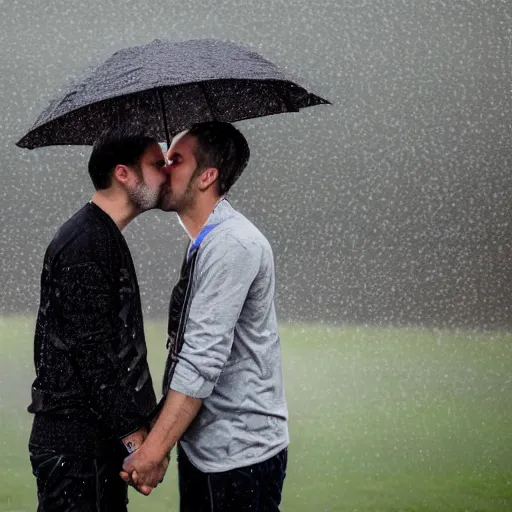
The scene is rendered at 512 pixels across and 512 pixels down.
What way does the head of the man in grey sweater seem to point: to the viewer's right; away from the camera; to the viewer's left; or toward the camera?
to the viewer's left

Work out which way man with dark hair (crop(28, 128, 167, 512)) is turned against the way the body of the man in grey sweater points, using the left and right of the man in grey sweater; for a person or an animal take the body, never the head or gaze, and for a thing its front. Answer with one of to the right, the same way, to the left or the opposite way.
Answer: the opposite way

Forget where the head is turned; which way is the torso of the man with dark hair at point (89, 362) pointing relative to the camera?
to the viewer's right

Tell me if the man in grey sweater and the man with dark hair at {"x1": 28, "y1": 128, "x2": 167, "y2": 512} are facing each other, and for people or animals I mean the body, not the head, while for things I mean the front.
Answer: yes

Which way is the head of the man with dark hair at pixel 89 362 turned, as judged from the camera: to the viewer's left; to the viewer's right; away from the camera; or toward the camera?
to the viewer's right

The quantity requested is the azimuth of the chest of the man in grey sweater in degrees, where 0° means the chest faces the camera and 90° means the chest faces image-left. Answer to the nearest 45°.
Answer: approximately 90°

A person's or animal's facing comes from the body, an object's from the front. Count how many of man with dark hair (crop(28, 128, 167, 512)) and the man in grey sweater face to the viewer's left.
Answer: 1
